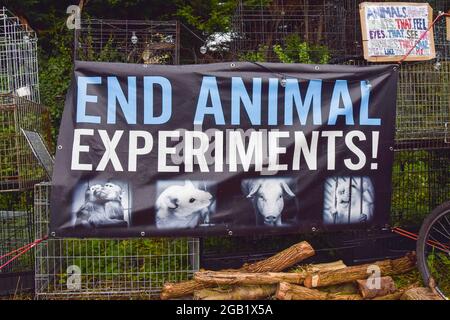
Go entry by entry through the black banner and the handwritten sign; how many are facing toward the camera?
2

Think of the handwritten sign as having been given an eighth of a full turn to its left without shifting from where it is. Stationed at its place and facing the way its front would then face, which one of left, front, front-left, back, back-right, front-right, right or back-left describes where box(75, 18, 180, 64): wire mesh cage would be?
back-right

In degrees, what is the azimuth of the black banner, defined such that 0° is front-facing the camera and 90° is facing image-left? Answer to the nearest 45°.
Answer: approximately 0°

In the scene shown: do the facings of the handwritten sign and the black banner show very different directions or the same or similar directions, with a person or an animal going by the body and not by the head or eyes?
same or similar directions

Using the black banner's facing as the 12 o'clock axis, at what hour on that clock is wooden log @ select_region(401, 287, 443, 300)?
The wooden log is roughly at 9 o'clock from the black banner.

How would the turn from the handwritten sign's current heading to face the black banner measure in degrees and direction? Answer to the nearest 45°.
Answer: approximately 45° to its right

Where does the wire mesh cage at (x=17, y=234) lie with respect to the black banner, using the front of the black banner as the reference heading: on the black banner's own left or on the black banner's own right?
on the black banner's own right

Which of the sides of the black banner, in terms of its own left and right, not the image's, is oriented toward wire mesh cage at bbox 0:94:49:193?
right

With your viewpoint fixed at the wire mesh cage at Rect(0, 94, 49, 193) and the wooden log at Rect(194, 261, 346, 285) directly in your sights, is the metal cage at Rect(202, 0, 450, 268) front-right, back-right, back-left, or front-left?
front-left
